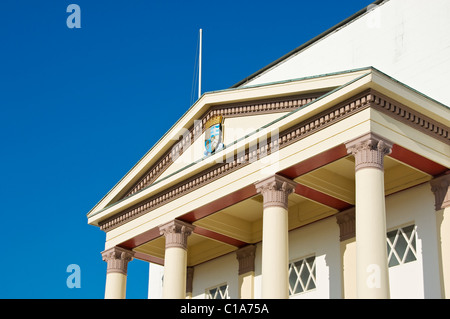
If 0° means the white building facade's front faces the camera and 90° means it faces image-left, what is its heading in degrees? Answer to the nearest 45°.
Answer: approximately 45°
